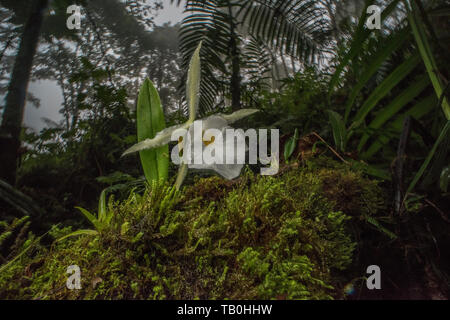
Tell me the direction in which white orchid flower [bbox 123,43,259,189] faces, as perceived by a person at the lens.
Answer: facing the viewer and to the right of the viewer

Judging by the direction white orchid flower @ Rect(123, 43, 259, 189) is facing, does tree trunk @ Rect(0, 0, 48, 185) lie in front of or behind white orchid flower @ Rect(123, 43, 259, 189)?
behind

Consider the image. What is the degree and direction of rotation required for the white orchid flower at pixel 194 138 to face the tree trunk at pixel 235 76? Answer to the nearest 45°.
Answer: approximately 135° to its left
